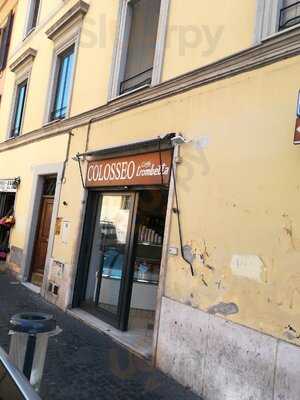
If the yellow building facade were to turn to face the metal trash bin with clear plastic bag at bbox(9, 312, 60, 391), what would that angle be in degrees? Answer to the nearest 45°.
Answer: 0° — it already faces it

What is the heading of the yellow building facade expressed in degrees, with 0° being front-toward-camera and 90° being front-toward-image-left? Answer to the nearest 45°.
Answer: approximately 45°
